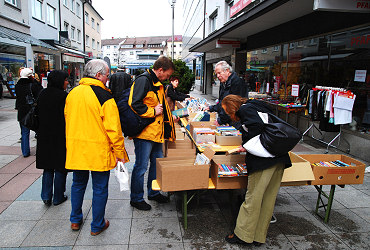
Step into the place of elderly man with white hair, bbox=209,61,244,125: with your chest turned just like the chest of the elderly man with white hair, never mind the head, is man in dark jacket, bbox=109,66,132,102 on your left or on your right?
on your right

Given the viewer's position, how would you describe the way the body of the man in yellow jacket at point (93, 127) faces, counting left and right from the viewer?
facing away from the viewer and to the right of the viewer

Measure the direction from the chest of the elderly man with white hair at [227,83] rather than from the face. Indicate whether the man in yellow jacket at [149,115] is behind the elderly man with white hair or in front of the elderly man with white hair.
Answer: in front

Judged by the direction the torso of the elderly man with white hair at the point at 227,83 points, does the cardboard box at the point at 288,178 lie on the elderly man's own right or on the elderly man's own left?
on the elderly man's own left

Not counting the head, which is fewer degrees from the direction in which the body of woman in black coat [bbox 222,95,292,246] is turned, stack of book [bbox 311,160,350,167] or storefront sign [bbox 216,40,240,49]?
the storefront sign

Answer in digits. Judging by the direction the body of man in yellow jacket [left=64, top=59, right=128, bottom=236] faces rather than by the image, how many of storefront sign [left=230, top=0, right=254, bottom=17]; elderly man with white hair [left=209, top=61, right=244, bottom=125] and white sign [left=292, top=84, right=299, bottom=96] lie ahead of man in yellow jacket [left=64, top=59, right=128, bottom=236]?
3

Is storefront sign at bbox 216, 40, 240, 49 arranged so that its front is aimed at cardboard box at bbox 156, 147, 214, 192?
yes

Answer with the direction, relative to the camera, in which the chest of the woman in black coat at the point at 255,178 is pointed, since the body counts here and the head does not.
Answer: to the viewer's left

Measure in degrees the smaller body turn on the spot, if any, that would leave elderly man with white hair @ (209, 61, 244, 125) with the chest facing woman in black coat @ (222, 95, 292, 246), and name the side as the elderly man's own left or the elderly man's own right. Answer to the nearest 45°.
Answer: approximately 45° to the elderly man's own left

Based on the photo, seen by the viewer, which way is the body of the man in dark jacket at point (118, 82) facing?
away from the camera

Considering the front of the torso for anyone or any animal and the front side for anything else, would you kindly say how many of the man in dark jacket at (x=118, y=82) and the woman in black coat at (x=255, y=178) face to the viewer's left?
1

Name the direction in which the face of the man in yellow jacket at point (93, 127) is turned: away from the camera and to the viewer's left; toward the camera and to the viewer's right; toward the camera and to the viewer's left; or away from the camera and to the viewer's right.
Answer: away from the camera and to the viewer's right
